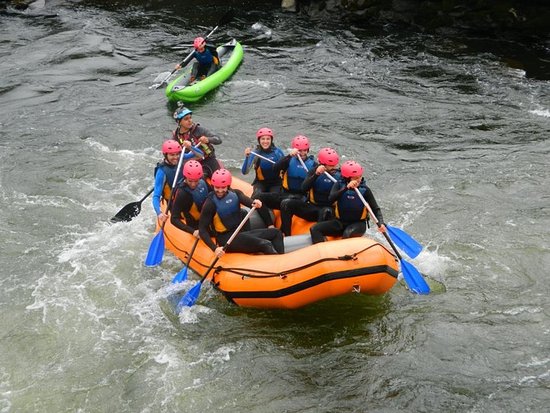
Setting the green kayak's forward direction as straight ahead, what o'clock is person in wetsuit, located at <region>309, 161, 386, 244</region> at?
The person in wetsuit is roughly at 10 o'clock from the green kayak.

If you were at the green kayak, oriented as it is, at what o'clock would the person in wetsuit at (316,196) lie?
The person in wetsuit is roughly at 10 o'clock from the green kayak.

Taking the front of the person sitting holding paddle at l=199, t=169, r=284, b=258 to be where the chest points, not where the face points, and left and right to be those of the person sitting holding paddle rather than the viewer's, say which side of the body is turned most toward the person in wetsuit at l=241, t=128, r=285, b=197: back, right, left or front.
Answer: back

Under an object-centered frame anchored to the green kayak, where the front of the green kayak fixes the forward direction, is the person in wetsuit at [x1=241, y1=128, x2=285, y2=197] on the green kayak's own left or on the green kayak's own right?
on the green kayak's own left

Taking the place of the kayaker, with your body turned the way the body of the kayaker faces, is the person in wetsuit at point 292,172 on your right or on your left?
on your left

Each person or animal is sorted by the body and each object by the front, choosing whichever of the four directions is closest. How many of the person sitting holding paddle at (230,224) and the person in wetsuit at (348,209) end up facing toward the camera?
2

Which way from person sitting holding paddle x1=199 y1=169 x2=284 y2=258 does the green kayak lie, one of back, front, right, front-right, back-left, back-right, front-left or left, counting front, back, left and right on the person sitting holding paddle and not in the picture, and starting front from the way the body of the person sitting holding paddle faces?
back

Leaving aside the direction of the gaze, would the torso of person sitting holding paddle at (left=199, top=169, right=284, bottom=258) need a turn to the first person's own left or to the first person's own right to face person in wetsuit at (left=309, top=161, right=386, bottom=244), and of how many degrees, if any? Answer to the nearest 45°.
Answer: approximately 90° to the first person's own left

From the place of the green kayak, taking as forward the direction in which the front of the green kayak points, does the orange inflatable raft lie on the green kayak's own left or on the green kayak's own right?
on the green kayak's own left
